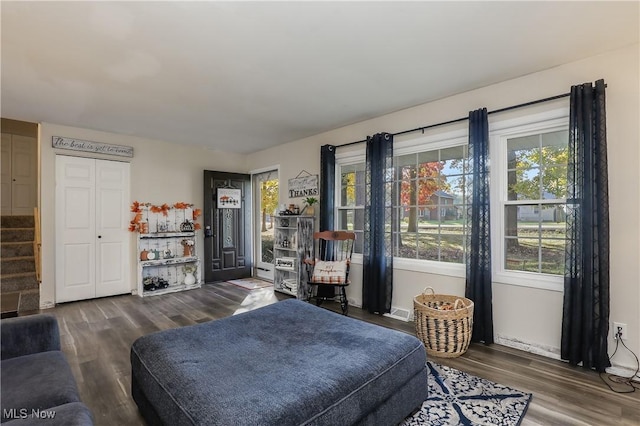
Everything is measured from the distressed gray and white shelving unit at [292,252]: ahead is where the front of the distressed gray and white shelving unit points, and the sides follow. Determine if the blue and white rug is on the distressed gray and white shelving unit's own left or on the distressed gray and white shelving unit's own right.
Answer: on the distressed gray and white shelving unit's own left

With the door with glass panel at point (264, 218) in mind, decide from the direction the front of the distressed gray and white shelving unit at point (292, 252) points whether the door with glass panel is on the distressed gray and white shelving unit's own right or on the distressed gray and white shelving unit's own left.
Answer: on the distressed gray and white shelving unit's own right

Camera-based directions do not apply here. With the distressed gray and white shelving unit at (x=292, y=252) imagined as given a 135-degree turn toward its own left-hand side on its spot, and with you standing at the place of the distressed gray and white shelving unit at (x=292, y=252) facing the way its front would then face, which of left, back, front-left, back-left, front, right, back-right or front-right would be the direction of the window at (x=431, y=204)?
front-right

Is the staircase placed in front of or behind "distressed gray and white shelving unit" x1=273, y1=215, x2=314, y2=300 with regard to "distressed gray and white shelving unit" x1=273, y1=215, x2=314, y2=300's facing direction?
in front

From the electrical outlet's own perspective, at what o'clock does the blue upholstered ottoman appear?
The blue upholstered ottoman is roughly at 1 o'clock from the electrical outlet.

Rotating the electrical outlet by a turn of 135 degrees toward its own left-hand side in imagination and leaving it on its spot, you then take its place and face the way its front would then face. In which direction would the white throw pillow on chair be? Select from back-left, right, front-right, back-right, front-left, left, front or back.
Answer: back-left

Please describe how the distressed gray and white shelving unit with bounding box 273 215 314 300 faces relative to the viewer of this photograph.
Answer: facing the viewer and to the left of the viewer

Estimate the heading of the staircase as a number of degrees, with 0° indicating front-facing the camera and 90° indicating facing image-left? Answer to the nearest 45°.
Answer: approximately 0°

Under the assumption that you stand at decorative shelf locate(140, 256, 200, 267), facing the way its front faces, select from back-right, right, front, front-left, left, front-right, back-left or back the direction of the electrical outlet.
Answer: front-left

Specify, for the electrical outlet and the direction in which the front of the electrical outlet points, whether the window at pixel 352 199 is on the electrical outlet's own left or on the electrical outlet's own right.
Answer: on the electrical outlet's own right

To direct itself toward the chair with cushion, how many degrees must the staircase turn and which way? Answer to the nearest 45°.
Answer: approximately 45° to its left
